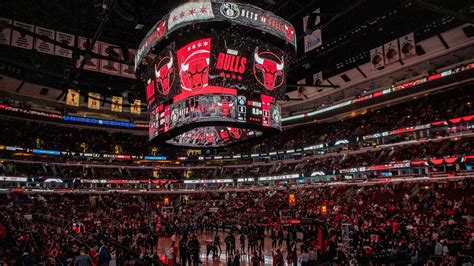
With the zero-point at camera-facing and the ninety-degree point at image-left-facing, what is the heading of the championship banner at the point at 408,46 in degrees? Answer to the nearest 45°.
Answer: approximately 45°

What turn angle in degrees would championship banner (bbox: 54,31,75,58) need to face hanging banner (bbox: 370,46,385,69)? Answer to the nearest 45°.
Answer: approximately 45° to its left

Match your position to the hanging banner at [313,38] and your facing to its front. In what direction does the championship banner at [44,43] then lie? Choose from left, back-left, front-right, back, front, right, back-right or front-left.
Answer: front-right

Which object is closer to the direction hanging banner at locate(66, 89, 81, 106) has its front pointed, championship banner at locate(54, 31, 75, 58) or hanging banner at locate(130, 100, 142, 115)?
the championship banner

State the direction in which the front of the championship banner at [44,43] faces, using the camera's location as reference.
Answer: facing the viewer and to the right of the viewer

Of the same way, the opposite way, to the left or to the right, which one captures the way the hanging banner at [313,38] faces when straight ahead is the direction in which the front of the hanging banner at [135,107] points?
to the right

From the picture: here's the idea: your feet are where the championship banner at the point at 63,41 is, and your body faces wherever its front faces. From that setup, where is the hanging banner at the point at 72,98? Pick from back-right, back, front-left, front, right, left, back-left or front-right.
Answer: back-left

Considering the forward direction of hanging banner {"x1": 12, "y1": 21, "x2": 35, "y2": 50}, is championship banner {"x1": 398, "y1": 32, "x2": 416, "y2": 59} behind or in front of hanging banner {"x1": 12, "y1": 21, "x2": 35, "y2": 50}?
in front

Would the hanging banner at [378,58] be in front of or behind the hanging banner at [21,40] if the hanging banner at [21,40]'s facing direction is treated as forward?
in front

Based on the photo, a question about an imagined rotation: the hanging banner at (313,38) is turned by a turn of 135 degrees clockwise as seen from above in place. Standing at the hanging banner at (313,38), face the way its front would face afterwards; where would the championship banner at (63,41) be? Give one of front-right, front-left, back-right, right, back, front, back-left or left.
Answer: left

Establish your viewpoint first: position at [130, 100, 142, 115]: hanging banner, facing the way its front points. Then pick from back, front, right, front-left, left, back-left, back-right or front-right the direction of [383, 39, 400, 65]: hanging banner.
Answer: front-left

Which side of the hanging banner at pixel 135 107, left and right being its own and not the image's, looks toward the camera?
front

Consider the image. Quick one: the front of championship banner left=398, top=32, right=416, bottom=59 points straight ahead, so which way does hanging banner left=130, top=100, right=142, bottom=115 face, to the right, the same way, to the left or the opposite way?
to the left

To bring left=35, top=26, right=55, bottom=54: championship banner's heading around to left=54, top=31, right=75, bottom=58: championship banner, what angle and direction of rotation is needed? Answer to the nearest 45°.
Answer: approximately 45° to its left
